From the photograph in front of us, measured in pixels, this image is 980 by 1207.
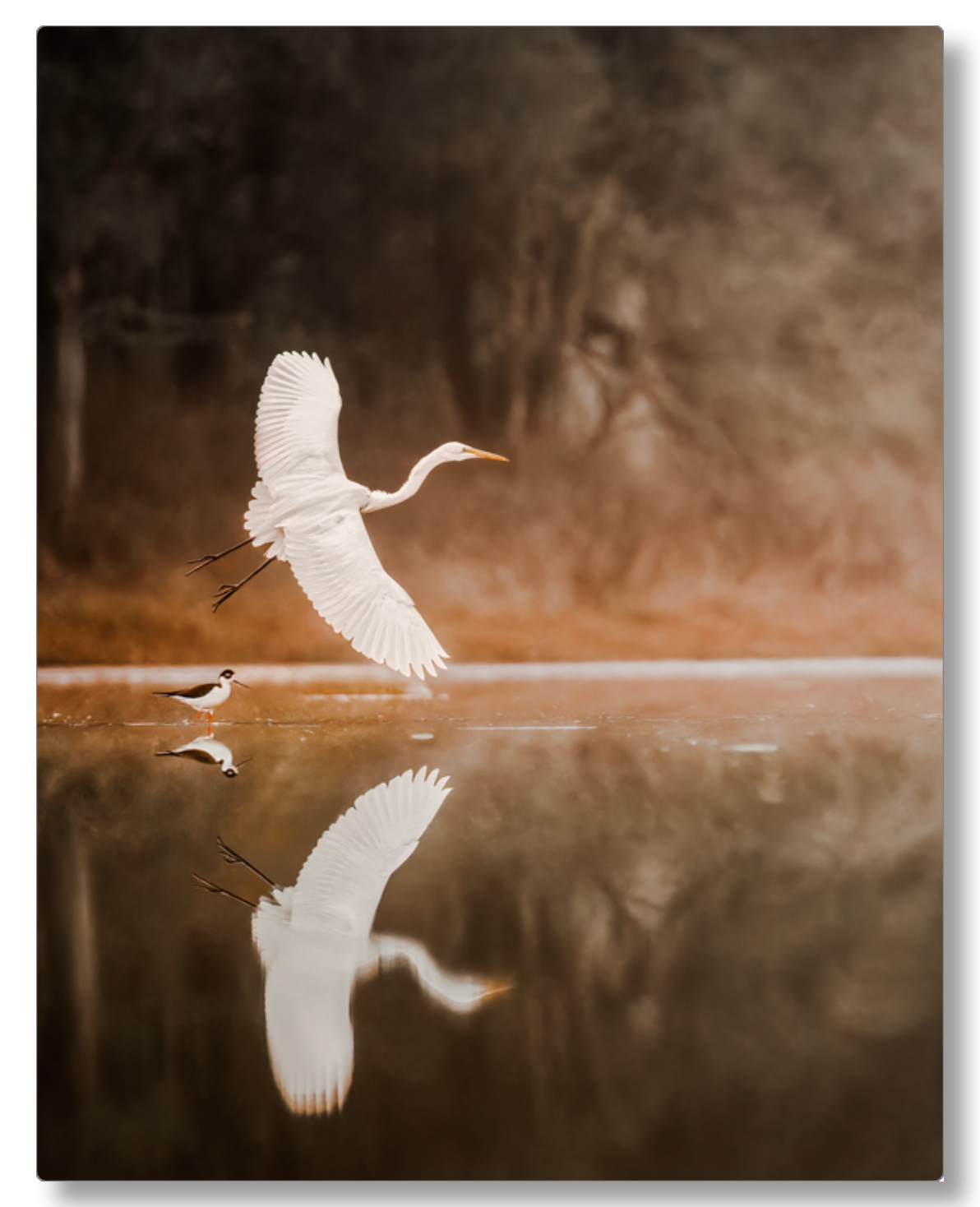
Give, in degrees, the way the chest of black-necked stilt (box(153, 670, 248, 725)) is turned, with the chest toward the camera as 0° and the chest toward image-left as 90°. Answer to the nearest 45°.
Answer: approximately 270°
